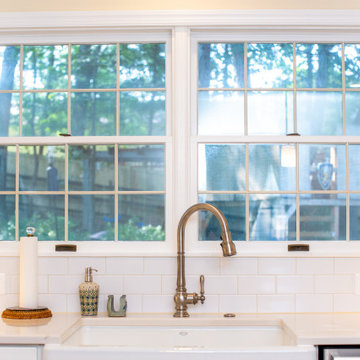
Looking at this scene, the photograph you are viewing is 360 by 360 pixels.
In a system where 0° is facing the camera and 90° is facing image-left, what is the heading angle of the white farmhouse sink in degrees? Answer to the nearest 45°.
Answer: approximately 0°

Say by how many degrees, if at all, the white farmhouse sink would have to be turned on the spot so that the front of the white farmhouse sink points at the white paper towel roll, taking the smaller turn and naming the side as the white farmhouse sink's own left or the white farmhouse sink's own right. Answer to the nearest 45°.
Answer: approximately 90° to the white farmhouse sink's own right
